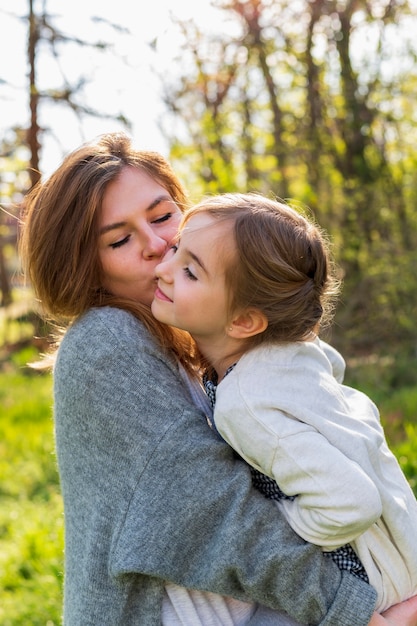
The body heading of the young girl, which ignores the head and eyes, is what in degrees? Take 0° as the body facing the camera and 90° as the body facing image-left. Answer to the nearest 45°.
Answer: approximately 90°

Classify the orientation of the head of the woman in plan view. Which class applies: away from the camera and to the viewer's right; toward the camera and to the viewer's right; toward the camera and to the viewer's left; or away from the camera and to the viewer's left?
toward the camera and to the viewer's right

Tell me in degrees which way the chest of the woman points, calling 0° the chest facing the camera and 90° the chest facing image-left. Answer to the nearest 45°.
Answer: approximately 270°
